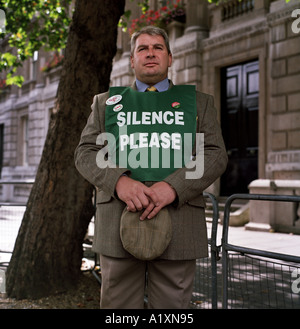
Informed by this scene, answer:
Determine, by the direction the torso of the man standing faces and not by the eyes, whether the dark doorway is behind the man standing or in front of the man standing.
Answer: behind

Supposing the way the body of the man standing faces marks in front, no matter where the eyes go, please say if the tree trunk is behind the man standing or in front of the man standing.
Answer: behind

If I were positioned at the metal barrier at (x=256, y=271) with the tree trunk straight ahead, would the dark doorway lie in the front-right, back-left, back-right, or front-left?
front-right

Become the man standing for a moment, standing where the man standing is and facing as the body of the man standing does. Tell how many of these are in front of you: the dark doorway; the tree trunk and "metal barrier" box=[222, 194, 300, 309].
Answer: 0

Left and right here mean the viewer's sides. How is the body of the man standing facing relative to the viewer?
facing the viewer

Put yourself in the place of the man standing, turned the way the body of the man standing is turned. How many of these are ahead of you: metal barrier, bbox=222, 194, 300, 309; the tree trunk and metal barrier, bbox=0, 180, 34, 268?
0

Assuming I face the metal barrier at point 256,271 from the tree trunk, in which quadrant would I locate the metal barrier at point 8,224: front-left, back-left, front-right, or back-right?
back-left

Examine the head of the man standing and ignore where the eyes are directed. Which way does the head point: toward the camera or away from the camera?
toward the camera

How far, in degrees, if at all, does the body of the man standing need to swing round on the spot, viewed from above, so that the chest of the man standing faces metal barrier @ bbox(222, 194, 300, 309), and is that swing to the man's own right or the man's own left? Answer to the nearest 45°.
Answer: approximately 135° to the man's own left

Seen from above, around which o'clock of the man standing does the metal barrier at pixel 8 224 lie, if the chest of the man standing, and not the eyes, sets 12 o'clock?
The metal barrier is roughly at 5 o'clock from the man standing.
